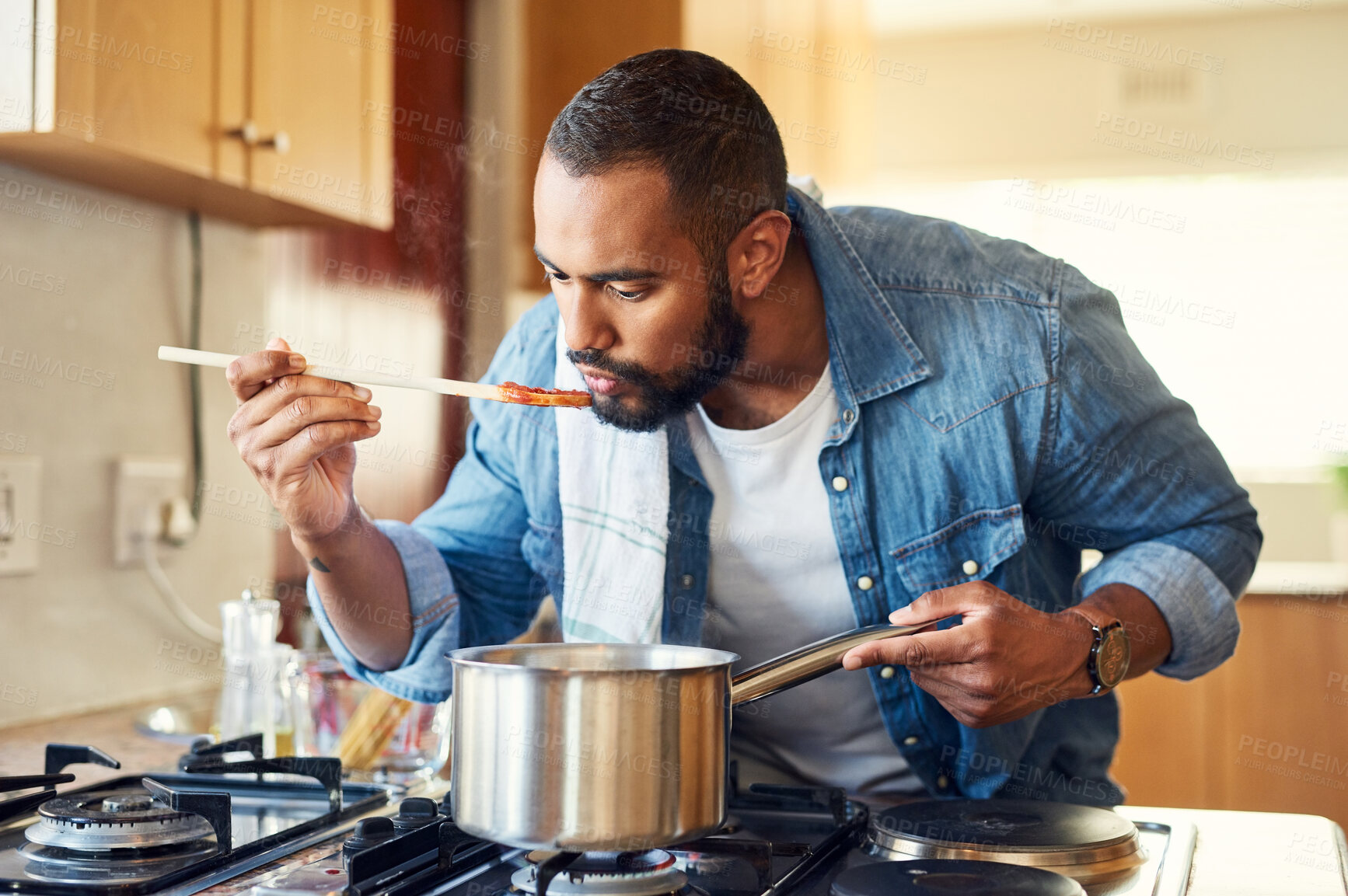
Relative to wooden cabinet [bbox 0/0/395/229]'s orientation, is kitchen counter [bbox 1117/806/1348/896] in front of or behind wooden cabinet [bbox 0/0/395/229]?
in front

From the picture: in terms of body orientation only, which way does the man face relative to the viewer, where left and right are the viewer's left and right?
facing the viewer and to the left of the viewer

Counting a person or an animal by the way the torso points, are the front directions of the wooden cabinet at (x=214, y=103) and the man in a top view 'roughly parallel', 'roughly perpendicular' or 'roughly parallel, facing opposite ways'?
roughly perpendicular

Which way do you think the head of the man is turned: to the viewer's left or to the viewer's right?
to the viewer's left

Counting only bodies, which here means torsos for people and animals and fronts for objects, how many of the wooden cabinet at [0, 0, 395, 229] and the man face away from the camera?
0

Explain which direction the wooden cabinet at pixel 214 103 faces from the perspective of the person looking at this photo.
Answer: facing the viewer and to the right of the viewer

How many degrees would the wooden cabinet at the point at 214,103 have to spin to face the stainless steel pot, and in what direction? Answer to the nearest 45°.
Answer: approximately 45° to its right

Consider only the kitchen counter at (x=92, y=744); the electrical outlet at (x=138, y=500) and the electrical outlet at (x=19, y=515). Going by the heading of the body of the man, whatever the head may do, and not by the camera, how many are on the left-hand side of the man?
0

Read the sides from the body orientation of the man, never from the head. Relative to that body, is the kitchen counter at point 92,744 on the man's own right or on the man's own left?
on the man's own right
